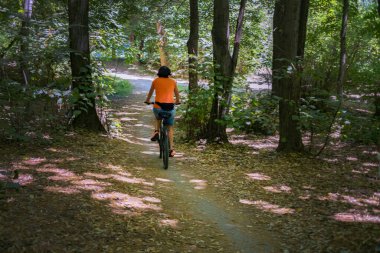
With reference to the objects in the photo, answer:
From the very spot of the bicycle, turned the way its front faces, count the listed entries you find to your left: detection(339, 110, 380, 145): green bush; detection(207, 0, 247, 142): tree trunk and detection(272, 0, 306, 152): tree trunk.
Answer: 0

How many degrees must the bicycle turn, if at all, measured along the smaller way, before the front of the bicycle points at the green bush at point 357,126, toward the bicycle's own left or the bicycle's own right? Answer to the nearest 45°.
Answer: approximately 90° to the bicycle's own right

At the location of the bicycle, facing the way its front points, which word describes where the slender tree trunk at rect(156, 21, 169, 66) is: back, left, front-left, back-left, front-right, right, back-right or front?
front

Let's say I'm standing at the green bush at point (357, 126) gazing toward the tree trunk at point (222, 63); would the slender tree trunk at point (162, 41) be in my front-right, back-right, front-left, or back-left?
front-right

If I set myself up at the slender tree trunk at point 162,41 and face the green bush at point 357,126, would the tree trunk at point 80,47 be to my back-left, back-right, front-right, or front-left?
front-right

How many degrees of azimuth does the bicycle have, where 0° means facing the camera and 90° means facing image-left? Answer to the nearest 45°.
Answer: approximately 180°

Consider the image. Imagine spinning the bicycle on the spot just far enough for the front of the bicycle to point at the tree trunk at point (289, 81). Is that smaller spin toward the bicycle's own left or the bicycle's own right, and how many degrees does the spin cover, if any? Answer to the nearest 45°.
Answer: approximately 90° to the bicycle's own right

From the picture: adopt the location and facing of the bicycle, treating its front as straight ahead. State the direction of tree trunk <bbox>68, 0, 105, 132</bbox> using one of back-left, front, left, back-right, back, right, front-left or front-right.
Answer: front-left

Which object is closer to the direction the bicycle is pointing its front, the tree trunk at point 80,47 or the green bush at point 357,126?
the tree trunk

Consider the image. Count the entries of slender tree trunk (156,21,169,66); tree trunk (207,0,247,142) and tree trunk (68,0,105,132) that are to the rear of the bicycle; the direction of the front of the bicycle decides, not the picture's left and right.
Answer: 0

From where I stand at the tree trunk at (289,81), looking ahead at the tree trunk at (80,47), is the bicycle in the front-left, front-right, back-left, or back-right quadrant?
front-left

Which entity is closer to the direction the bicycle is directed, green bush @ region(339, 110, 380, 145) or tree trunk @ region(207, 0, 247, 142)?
the tree trunk

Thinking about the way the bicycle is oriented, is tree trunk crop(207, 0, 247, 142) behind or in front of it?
in front

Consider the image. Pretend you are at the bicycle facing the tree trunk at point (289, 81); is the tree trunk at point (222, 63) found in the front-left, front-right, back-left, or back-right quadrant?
front-left
